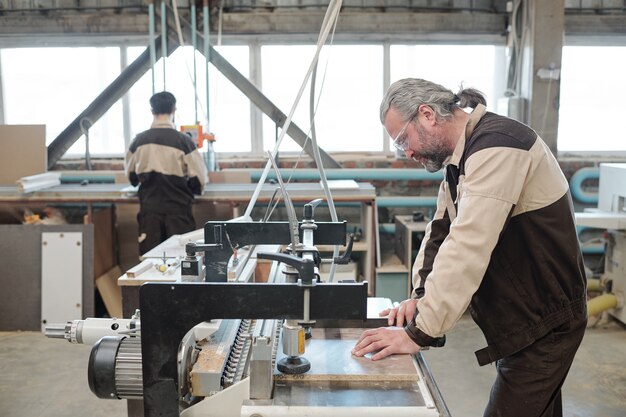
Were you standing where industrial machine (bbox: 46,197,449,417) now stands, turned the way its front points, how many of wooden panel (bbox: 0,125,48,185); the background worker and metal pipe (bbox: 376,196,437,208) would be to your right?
0

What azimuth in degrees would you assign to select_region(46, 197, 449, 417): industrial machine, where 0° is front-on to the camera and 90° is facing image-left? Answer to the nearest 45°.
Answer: approximately 270°

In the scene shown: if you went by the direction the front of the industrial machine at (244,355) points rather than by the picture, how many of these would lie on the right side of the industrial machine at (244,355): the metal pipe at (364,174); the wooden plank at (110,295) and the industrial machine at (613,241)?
0

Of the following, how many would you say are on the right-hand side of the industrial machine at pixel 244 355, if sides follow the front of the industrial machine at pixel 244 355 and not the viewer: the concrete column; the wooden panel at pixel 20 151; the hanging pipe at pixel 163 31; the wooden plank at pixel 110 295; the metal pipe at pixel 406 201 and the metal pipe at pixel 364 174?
0

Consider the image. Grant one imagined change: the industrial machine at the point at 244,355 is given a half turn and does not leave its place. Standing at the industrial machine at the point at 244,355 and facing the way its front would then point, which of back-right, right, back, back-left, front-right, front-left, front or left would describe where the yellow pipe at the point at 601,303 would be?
back-right

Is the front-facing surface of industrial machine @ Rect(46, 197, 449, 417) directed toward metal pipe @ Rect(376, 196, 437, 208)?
no

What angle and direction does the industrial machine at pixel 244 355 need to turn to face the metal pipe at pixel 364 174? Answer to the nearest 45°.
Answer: approximately 90° to its left

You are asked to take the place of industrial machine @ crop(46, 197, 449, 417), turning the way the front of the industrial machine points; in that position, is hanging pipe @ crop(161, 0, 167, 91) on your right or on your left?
on your left

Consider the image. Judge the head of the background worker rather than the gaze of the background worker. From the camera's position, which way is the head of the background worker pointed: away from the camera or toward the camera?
away from the camera

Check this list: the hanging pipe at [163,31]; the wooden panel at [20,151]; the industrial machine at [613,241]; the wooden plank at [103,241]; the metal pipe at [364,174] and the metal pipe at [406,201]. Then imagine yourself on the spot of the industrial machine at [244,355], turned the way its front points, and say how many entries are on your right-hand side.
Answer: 0

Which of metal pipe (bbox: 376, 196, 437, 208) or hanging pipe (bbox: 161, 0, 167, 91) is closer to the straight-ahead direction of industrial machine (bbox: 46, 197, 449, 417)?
the metal pipe

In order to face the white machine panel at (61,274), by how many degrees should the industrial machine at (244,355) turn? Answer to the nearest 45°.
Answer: approximately 135° to its left

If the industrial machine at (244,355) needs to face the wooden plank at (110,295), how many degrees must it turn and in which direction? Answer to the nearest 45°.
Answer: approximately 90° to its left

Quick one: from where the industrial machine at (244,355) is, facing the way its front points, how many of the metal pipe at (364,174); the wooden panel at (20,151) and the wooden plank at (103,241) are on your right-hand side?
0

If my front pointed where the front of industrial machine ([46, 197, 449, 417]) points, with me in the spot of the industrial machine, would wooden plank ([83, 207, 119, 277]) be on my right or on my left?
on my left
